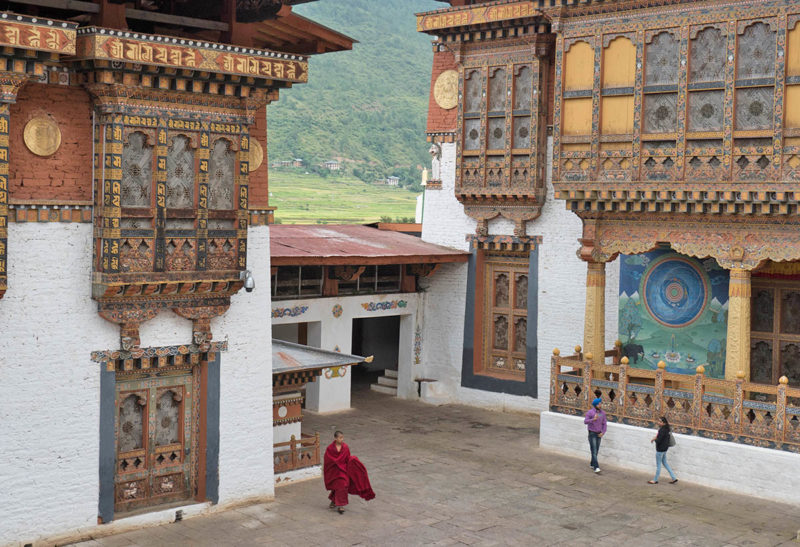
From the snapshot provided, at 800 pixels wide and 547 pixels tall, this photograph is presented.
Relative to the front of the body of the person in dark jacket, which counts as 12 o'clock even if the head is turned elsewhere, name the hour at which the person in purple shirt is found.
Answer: The person in purple shirt is roughly at 1 o'clock from the person in dark jacket.

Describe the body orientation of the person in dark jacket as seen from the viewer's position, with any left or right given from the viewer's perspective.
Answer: facing to the left of the viewer

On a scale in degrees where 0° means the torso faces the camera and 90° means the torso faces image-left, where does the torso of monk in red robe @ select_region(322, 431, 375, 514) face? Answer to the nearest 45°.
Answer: approximately 0°

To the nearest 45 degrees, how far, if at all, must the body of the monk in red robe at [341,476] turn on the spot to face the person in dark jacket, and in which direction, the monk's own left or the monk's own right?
approximately 90° to the monk's own left

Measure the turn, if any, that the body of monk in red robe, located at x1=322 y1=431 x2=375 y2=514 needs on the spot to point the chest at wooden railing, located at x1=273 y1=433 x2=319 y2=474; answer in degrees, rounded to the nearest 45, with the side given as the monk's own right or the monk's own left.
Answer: approximately 135° to the monk's own right
